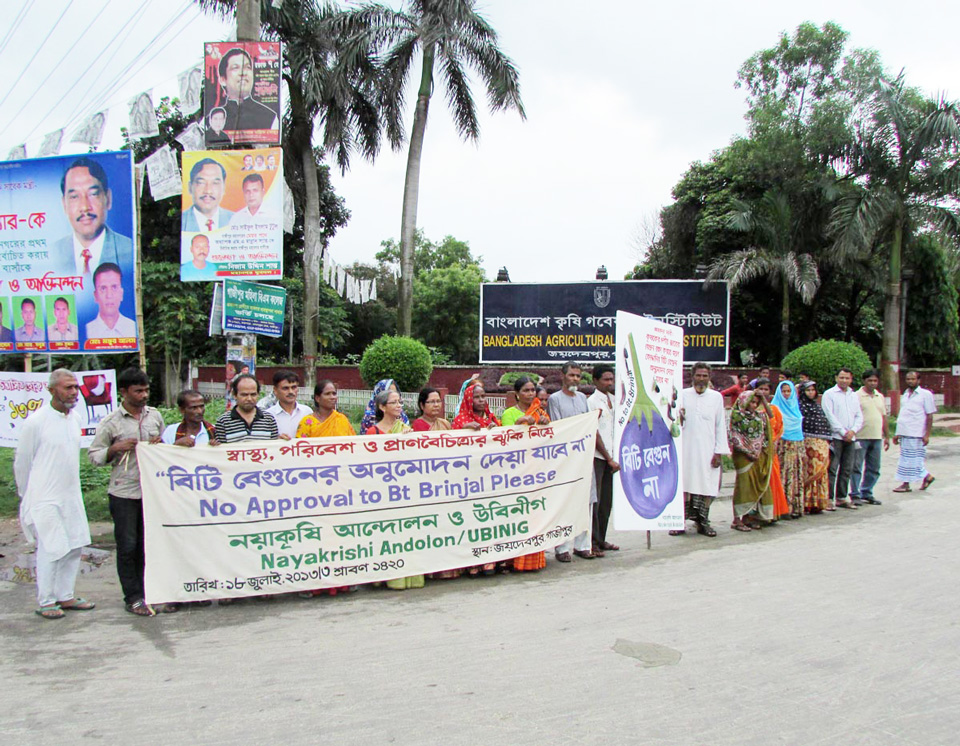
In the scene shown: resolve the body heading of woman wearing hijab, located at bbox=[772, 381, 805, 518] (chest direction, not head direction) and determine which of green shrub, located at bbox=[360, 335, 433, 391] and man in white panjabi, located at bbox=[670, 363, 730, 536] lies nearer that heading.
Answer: the man in white panjabi

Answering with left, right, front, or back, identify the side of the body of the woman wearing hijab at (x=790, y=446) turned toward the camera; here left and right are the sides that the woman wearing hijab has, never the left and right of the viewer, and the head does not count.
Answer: front

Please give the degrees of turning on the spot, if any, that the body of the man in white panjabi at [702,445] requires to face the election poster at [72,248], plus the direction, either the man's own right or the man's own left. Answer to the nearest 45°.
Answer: approximately 90° to the man's own right

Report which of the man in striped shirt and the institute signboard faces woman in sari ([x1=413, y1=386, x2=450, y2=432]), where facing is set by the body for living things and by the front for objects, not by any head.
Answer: the institute signboard

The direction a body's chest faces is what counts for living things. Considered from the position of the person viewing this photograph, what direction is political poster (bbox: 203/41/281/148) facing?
facing the viewer

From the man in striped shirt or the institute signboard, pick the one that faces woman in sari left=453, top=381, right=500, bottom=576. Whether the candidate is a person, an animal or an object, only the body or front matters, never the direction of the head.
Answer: the institute signboard

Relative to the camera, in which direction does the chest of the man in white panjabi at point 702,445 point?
toward the camera

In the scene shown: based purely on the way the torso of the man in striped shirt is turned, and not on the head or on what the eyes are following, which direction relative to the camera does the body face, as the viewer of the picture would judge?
toward the camera
